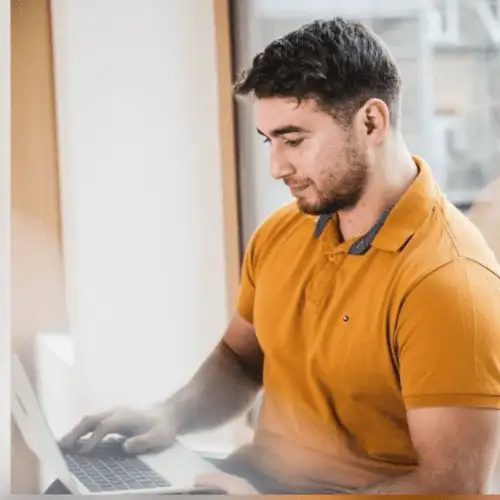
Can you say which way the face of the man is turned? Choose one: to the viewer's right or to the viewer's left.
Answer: to the viewer's left

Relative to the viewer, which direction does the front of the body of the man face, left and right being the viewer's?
facing the viewer and to the left of the viewer
